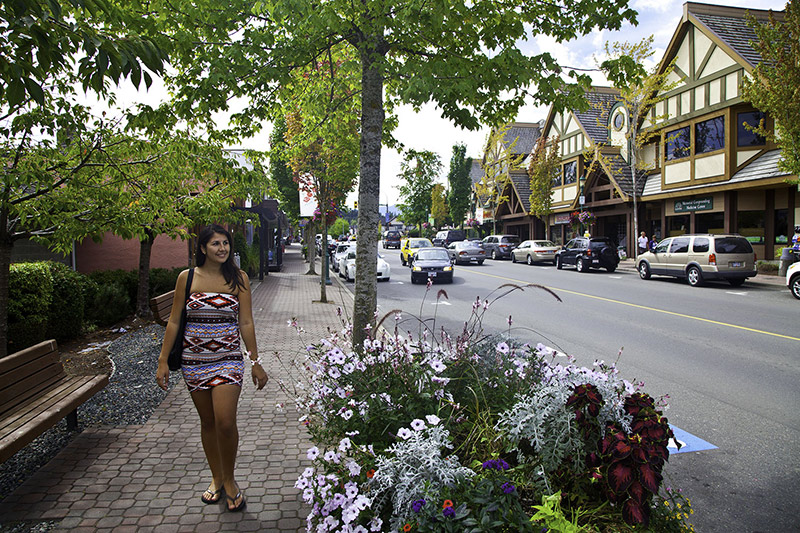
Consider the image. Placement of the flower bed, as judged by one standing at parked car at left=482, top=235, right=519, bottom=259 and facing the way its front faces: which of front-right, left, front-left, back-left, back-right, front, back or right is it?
back-left

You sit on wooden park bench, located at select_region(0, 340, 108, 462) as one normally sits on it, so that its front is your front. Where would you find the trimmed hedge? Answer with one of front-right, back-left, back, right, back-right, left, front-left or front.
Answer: back-left

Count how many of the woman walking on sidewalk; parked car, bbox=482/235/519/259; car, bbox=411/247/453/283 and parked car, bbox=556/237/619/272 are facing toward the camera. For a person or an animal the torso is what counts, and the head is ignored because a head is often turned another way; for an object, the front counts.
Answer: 2

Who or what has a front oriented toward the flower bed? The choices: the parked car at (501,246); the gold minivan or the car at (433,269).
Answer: the car at (433,269)

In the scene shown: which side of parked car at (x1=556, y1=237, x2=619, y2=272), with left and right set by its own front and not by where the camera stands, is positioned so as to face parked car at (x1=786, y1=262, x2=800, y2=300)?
back

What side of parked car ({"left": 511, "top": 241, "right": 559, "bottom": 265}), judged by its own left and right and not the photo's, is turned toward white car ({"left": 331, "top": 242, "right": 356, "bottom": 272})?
left

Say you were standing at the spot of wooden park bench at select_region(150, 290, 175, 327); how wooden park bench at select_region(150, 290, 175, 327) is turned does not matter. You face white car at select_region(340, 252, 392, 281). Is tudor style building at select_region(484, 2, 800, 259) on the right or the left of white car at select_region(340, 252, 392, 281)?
right

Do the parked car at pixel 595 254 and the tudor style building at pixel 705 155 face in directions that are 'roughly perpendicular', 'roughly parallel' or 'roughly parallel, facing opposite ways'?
roughly perpendicular

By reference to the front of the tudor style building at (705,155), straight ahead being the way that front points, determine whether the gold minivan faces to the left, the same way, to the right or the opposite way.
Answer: to the right

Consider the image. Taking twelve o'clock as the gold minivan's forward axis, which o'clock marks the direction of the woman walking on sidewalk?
The woman walking on sidewalk is roughly at 8 o'clock from the gold minivan.

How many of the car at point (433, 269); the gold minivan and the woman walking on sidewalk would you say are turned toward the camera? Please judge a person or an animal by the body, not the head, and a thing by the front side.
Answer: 2

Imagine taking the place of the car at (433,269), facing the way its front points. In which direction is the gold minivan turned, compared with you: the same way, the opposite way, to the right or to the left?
the opposite way
